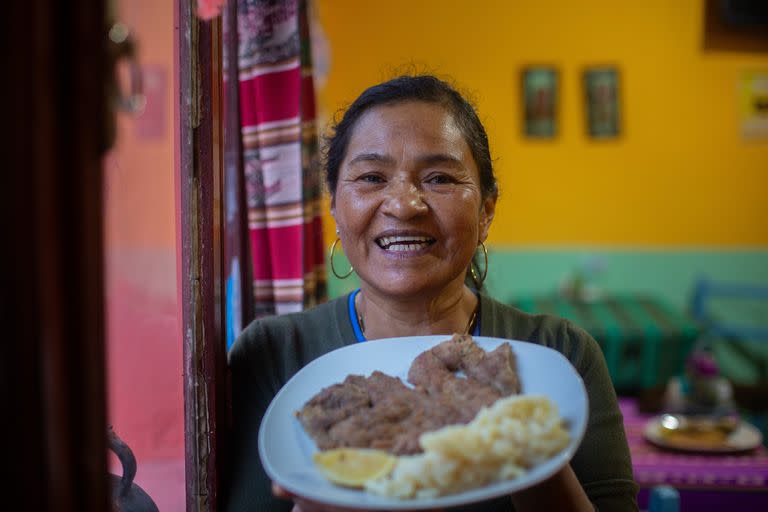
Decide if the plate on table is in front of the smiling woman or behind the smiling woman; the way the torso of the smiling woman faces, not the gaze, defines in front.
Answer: behind

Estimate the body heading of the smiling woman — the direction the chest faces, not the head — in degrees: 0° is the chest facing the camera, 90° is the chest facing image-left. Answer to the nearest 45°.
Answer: approximately 0°

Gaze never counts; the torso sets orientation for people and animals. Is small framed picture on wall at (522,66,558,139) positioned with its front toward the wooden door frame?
yes

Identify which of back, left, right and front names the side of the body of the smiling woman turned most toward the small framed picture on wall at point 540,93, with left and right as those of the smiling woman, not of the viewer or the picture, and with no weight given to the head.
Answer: back

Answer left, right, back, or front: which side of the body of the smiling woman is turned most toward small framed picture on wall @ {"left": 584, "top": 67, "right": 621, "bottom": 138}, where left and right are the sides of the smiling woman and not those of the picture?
back

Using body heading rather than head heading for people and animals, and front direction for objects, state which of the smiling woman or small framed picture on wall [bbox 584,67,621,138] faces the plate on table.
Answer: the small framed picture on wall
